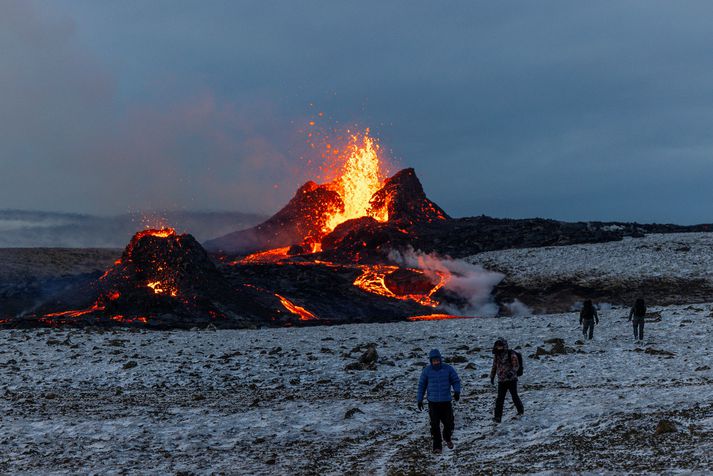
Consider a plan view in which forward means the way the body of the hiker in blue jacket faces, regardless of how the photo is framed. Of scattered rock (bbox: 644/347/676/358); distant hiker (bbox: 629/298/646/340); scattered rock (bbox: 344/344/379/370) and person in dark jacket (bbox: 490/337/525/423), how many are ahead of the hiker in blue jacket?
0

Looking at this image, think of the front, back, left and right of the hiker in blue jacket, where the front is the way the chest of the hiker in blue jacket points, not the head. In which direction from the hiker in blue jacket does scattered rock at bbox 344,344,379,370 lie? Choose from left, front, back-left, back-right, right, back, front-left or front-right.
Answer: back

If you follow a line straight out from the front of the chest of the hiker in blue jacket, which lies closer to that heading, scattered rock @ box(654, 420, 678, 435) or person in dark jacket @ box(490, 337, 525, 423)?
the scattered rock

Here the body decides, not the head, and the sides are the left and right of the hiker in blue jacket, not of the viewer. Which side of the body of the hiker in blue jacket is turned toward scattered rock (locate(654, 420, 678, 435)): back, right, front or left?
left

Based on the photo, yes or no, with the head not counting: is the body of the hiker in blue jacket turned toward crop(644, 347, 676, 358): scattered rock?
no

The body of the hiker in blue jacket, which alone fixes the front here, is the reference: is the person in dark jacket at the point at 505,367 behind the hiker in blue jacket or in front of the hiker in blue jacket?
behind

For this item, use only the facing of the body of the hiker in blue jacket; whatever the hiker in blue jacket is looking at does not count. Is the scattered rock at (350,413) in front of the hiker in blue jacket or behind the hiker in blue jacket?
behind

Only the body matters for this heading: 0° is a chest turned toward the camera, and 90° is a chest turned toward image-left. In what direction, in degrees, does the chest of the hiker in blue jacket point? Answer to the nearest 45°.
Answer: approximately 0°

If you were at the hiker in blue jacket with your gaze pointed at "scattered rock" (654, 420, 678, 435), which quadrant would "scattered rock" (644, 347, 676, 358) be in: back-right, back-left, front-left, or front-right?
front-left
